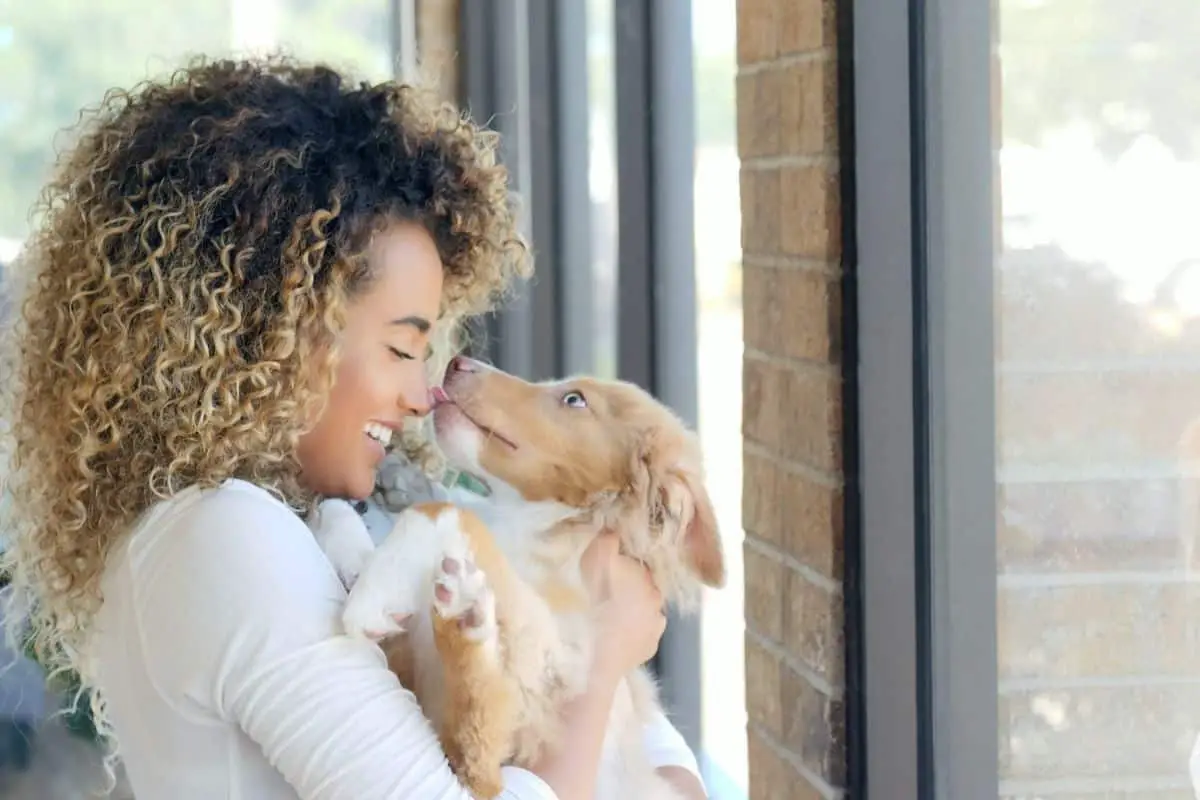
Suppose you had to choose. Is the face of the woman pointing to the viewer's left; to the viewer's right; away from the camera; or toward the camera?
to the viewer's right

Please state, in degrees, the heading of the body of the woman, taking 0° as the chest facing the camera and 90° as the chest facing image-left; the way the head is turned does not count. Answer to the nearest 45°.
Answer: approximately 270°

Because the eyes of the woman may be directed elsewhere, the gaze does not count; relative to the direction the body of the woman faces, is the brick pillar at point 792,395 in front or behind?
in front

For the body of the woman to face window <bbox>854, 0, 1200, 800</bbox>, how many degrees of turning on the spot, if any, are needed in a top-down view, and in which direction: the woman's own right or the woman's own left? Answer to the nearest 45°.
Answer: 0° — they already face it
